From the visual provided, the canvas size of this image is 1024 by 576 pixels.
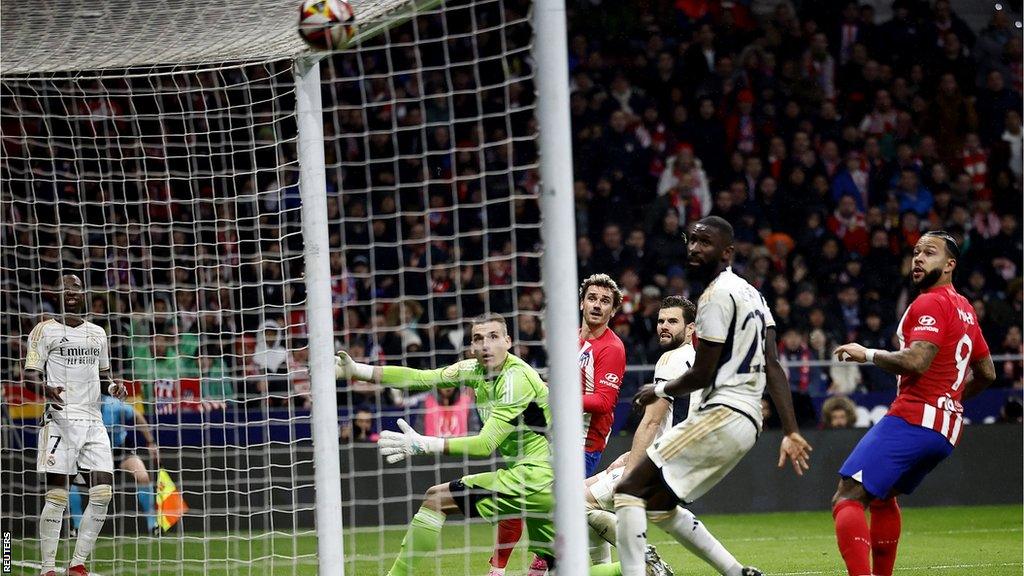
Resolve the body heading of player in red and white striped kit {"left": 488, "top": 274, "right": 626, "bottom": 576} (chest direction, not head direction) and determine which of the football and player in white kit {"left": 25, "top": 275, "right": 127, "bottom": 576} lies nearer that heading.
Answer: the football

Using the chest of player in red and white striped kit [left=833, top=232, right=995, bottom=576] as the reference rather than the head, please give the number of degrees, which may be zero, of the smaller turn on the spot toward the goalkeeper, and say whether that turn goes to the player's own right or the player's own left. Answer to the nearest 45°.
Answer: approximately 45° to the player's own left

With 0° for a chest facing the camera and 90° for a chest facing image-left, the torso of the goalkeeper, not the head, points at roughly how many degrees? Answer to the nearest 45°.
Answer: approximately 45°
